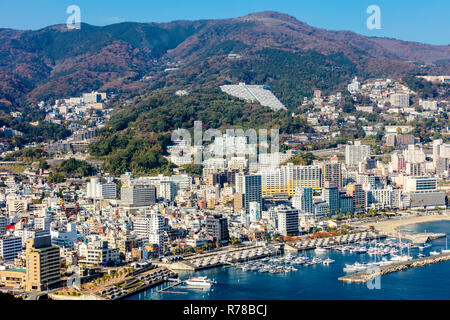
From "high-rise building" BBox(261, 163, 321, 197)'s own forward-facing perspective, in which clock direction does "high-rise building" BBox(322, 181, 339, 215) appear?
"high-rise building" BBox(322, 181, 339, 215) is roughly at 11 o'clock from "high-rise building" BBox(261, 163, 321, 197).

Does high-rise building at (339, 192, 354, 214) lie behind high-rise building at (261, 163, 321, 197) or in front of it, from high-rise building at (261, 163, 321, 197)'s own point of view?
in front

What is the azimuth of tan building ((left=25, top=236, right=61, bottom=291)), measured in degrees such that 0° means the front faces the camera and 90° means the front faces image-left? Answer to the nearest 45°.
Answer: approximately 315°

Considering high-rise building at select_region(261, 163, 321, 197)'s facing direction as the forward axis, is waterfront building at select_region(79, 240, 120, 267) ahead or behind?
ahead

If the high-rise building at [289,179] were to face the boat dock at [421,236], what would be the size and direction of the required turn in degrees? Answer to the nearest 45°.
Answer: approximately 45° to its left

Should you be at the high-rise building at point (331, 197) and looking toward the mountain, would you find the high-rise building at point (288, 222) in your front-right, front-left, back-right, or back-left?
back-left

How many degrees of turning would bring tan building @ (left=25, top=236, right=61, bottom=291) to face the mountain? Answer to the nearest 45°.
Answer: approximately 135° to its left

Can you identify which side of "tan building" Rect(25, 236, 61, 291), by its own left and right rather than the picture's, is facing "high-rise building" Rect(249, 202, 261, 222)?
left

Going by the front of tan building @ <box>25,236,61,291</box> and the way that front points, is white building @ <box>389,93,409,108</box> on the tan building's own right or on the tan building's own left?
on the tan building's own left

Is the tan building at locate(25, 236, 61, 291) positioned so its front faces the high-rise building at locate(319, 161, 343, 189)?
no

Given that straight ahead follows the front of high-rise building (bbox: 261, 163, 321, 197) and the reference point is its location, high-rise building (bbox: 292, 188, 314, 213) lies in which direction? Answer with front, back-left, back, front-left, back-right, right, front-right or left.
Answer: front

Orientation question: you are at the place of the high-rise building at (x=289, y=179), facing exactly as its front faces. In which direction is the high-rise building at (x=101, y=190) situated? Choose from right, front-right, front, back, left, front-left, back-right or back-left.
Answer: right

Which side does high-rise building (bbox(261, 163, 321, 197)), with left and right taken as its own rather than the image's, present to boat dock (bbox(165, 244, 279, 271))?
front

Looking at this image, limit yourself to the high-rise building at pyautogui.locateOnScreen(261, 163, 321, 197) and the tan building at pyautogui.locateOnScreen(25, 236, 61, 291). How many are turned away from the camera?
0

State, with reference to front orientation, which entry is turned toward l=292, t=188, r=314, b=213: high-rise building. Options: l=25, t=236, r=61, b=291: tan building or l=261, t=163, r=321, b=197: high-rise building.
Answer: l=261, t=163, r=321, b=197: high-rise building

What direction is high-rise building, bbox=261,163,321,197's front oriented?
toward the camera

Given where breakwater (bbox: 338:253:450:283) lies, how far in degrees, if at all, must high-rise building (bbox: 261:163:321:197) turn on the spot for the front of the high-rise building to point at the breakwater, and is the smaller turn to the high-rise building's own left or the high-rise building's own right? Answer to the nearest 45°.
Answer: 0° — it already faces it

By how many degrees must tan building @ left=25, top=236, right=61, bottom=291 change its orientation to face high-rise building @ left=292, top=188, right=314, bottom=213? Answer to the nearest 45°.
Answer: approximately 90° to its left
